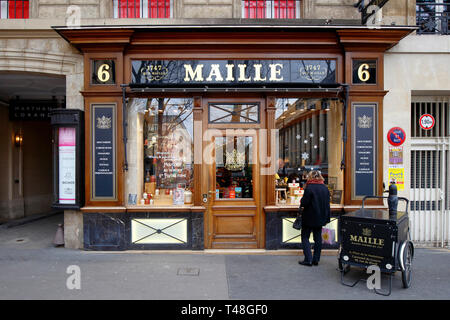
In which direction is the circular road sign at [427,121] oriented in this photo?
toward the camera

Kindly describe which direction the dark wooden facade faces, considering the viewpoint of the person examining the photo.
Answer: facing the viewer

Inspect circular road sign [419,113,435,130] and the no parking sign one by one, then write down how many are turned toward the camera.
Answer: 2

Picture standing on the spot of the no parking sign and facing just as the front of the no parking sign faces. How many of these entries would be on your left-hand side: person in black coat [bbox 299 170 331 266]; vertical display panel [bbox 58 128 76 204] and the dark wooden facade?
0

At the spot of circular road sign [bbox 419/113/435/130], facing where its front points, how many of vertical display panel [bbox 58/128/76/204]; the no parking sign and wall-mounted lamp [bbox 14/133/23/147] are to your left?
0

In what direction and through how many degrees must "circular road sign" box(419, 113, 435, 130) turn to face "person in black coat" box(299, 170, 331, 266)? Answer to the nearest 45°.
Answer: approximately 45° to its right

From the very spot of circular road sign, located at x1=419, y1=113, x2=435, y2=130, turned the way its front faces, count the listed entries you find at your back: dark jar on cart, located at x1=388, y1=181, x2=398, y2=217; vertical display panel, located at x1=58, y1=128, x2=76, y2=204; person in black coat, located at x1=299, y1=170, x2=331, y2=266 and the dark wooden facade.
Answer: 0

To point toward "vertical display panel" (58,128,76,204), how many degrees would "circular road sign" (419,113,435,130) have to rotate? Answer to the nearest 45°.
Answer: approximately 45° to its right

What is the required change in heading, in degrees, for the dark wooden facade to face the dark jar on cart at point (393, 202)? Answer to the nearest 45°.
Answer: approximately 45° to its left

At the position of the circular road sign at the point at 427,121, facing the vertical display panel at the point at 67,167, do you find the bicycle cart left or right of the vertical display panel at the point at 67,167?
left

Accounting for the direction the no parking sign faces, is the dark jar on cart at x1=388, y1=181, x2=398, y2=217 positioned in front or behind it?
in front

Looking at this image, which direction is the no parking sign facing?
toward the camera
